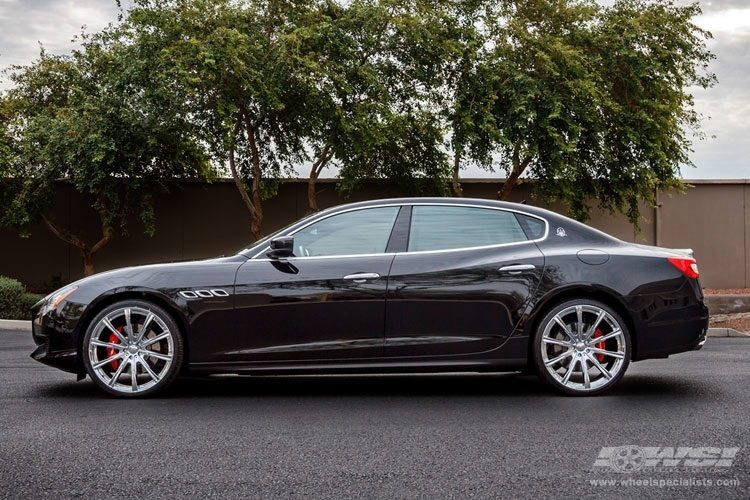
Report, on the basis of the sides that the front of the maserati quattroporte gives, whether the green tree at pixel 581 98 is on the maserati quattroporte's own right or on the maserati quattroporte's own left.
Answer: on the maserati quattroporte's own right

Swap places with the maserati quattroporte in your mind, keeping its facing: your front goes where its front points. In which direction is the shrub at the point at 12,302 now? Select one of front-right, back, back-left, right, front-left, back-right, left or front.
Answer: front-right

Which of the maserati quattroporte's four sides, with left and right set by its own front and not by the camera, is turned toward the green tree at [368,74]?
right

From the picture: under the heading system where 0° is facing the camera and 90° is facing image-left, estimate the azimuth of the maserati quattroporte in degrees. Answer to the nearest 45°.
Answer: approximately 90°

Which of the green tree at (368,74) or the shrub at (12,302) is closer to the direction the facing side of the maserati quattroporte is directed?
the shrub

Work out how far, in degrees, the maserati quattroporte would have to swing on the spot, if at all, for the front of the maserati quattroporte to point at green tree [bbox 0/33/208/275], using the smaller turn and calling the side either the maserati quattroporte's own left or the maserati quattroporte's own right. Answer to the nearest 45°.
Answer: approximately 45° to the maserati quattroporte's own right

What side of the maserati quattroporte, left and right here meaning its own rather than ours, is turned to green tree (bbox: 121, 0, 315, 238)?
right

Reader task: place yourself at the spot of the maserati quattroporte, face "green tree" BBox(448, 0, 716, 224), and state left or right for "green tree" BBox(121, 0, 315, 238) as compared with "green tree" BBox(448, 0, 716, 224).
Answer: left
